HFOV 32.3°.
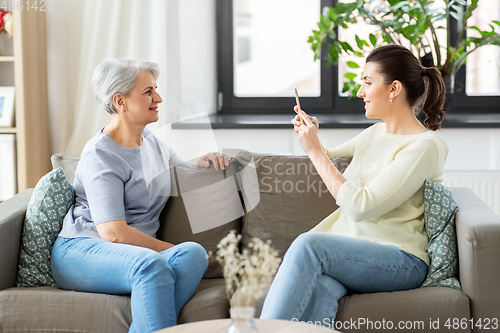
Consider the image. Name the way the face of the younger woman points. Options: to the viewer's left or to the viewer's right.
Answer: to the viewer's left

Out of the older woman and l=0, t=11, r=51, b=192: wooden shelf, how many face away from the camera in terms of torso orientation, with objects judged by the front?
0

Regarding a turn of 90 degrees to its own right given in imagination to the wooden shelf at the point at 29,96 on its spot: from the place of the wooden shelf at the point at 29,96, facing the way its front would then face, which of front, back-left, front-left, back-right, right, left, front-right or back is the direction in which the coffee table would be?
back-left

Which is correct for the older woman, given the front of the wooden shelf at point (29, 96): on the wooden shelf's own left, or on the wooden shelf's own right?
on the wooden shelf's own left

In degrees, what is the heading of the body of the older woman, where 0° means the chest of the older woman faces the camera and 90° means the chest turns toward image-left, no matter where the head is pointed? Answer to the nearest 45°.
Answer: approximately 315°

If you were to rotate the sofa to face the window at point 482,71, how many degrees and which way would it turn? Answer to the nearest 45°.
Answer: approximately 135° to its left

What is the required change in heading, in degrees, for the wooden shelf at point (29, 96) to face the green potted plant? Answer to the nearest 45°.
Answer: approximately 90° to its left

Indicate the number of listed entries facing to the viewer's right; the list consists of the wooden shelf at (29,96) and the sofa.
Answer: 0

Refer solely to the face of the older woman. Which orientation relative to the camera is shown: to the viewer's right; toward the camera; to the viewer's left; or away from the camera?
to the viewer's right

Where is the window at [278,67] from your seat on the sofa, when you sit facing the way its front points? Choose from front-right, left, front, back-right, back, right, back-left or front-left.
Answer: back
